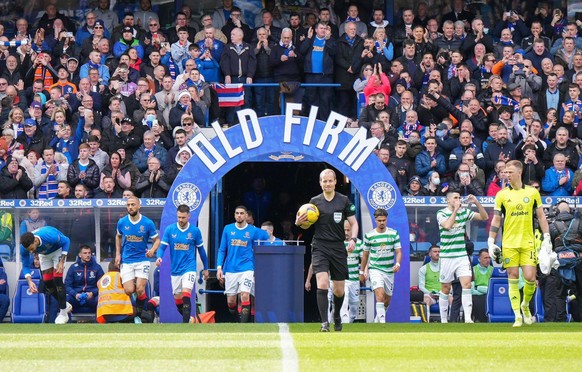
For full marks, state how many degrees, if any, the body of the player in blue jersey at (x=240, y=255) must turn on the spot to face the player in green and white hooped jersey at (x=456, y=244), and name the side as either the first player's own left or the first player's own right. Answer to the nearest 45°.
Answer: approximately 90° to the first player's own left

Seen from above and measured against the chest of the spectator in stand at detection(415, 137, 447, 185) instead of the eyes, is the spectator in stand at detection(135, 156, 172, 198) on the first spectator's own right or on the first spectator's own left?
on the first spectator's own right

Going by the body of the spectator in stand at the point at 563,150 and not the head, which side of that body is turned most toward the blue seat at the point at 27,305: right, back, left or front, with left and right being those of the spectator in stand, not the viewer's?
right

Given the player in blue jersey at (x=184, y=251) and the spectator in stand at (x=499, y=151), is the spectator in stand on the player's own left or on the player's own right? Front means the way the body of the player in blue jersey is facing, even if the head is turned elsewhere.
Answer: on the player's own left

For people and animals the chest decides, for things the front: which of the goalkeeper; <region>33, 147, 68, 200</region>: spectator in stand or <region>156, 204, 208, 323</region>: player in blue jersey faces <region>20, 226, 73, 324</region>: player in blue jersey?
the spectator in stand

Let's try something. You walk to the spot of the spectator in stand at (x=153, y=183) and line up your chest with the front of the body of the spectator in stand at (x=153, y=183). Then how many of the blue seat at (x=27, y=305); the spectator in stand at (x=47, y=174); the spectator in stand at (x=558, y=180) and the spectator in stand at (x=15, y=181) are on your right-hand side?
3

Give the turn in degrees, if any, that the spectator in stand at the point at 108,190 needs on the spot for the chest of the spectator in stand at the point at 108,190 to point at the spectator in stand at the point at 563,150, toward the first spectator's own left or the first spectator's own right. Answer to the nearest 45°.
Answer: approximately 90° to the first spectator's own left

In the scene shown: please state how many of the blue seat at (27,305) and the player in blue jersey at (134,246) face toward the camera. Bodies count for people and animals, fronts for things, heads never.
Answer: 2
